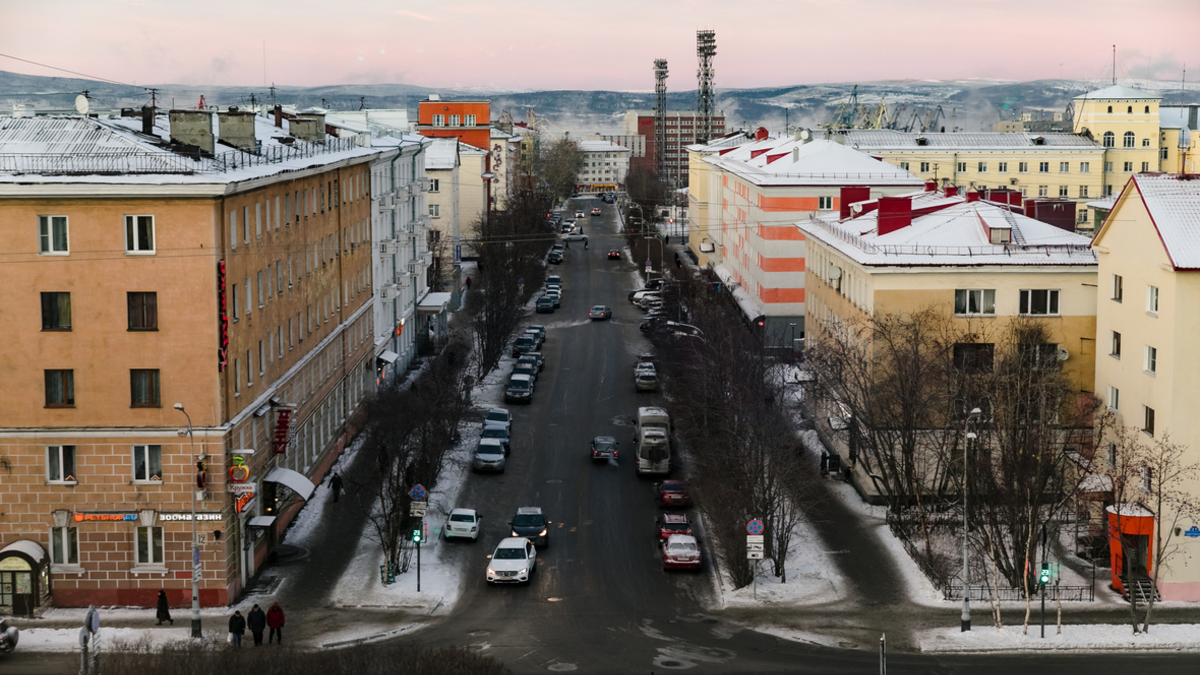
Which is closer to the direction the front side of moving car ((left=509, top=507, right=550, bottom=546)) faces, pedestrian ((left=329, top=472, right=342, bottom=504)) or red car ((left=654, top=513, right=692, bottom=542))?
the red car

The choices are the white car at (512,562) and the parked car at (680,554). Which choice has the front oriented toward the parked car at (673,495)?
the parked car at (680,554)

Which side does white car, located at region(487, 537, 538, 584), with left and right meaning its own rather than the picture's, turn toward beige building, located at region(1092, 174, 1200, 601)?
left

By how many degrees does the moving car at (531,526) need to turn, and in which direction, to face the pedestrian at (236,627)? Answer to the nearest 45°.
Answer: approximately 45° to its right

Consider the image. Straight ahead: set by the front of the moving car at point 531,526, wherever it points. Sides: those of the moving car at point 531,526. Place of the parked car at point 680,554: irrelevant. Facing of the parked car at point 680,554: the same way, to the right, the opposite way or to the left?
the opposite way

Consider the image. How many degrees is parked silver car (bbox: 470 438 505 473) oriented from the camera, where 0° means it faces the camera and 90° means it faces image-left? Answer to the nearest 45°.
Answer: approximately 0°

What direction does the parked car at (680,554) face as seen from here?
away from the camera

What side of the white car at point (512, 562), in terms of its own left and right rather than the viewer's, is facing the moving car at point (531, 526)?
back

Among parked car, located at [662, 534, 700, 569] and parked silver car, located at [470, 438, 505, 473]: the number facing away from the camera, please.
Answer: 1

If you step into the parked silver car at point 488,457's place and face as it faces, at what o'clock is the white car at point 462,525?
The white car is roughly at 12 o'clock from the parked silver car.

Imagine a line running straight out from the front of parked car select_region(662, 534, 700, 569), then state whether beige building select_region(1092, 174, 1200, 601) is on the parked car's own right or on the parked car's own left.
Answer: on the parked car's own right
